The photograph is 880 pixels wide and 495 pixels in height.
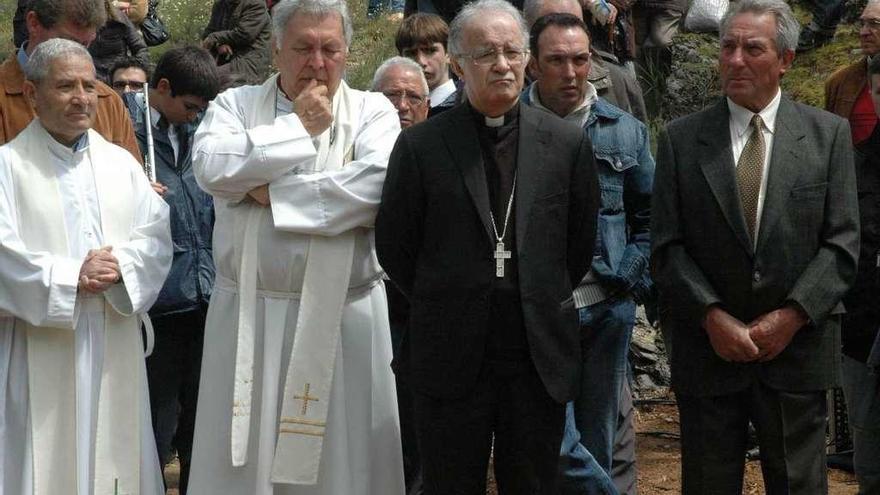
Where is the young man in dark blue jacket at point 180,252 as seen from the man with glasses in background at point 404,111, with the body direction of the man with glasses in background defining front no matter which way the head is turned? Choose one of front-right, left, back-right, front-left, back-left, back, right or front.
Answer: right

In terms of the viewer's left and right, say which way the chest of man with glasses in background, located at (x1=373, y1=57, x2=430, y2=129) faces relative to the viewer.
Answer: facing the viewer

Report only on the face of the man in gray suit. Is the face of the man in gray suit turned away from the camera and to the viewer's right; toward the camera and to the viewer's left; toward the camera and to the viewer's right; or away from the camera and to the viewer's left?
toward the camera and to the viewer's left

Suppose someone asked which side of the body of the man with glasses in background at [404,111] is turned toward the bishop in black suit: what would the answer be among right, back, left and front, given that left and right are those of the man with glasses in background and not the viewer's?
front

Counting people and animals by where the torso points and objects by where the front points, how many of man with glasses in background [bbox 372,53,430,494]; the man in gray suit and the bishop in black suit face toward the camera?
3

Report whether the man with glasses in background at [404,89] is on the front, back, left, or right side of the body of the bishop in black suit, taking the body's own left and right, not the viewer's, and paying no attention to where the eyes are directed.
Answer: back

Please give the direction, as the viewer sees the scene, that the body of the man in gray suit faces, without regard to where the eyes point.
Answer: toward the camera

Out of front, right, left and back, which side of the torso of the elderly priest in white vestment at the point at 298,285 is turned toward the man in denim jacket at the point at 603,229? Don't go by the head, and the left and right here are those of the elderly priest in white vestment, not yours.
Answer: left
